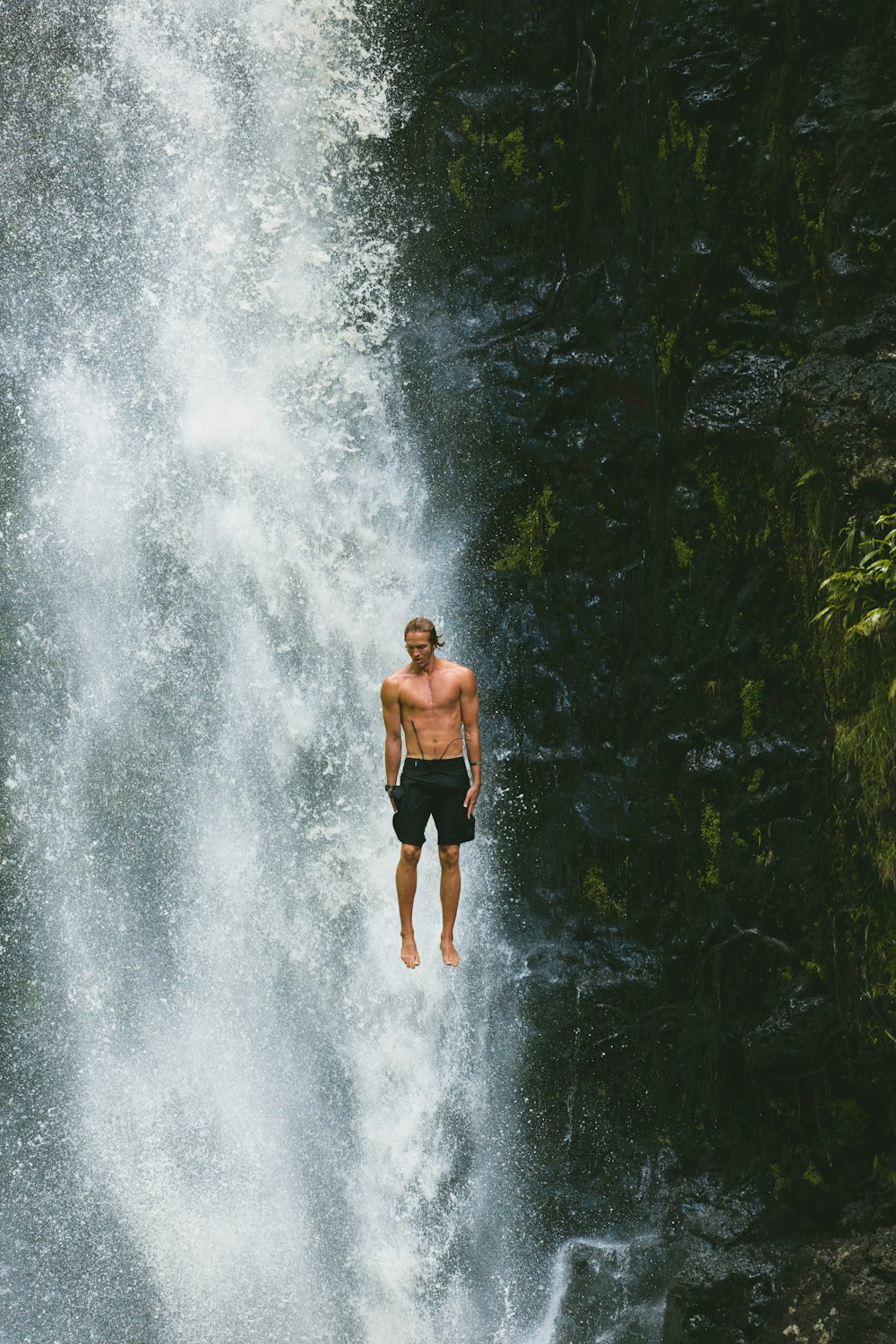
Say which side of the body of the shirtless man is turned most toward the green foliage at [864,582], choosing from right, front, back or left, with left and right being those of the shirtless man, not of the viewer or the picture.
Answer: left

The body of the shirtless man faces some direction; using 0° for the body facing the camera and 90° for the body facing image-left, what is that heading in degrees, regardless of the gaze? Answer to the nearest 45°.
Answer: approximately 0°

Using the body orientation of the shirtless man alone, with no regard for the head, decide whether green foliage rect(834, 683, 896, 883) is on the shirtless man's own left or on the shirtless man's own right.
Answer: on the shirtless man's own left
